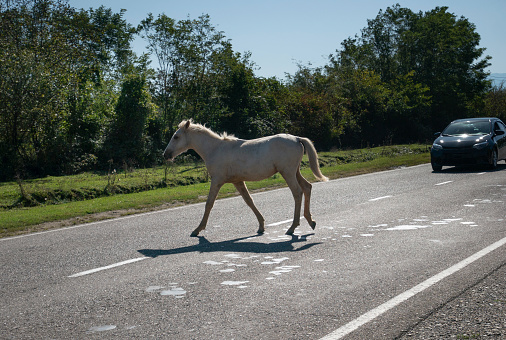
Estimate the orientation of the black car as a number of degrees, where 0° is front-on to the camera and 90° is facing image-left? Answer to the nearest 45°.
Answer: approximately 45°

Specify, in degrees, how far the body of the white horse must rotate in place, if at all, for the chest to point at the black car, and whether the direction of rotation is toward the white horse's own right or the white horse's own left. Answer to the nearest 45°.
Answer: approximately 135° to the white horse's own right

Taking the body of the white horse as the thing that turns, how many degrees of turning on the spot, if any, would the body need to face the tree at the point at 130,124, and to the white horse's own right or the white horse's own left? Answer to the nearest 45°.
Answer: approximately 90° to the white horse's own right

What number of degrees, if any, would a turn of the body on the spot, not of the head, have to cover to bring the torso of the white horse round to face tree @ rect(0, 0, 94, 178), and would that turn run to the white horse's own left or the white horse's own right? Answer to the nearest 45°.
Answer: approximately 45° to the white horse's own right

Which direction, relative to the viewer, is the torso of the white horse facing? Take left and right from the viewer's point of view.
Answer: facing to the left of the viewer
